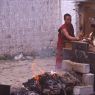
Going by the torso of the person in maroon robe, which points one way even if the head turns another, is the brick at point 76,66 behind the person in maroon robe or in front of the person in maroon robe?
in front

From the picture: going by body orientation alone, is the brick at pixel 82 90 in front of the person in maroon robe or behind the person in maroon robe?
in front

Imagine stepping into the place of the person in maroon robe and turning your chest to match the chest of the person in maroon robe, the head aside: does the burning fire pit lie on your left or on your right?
on your right

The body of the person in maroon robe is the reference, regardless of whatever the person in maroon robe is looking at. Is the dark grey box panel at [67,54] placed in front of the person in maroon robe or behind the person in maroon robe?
in front
